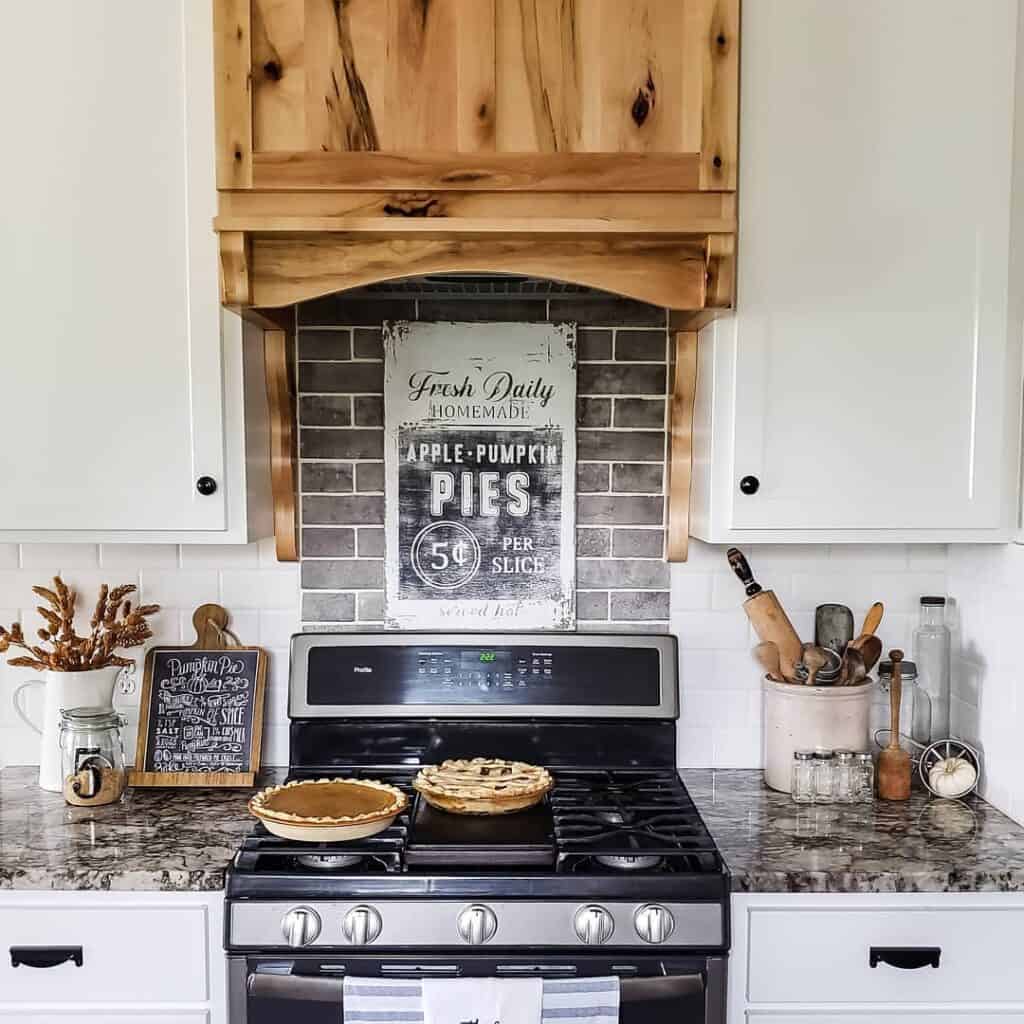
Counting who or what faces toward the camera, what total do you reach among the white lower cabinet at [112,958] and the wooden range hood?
2

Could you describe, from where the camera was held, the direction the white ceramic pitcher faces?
facing to the right of the viewer

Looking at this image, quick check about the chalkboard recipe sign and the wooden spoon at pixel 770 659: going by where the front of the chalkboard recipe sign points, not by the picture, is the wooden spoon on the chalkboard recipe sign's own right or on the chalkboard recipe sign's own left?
on the chalkboard recipe sign's own left

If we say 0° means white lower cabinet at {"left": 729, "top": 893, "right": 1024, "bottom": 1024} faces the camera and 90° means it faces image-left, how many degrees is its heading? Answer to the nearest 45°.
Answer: approximately 0°

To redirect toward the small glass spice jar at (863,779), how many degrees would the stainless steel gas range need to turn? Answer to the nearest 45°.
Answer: approximately 135° to its left
